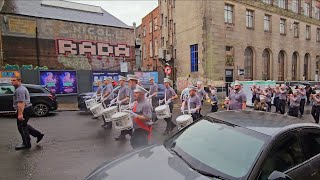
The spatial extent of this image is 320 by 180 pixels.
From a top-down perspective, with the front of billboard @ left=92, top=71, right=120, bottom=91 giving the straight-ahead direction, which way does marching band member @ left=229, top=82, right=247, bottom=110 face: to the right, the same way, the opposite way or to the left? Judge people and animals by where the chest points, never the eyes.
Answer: to the right

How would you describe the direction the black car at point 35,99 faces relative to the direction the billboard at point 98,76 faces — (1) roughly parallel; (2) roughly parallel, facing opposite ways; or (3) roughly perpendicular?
roughly perpendicular

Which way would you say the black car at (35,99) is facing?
to the viewer's left

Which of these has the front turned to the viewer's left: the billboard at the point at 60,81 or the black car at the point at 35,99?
the black car

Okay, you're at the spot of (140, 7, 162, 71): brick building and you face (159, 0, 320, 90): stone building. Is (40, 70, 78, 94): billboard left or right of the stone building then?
right

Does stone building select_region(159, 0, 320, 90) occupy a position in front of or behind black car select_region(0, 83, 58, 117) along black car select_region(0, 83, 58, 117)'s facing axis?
behind

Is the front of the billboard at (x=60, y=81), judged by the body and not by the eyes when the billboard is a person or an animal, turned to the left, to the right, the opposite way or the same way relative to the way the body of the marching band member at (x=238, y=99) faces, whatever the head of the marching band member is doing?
to the left
